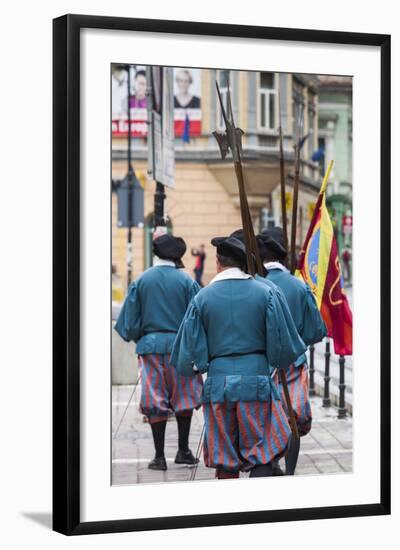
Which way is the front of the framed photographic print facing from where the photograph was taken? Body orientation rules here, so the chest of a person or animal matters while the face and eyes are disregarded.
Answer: facing the viewer and to the right of the viewer
